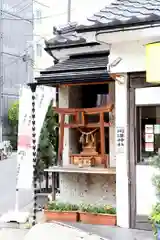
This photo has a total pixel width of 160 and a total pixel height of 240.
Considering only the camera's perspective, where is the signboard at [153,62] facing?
facing the viewer

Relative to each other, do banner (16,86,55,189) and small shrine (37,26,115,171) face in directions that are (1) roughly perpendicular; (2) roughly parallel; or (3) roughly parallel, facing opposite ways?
roughly parallel

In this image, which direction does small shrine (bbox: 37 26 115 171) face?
toward the camera

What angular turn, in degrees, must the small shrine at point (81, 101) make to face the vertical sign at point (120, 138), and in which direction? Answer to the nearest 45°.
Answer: approximately 45° to its left

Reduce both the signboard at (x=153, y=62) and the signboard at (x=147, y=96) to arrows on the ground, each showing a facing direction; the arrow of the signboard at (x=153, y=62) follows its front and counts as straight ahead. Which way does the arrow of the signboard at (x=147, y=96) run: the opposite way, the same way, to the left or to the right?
the same way

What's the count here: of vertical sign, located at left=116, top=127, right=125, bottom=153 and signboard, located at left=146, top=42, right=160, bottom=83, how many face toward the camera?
2

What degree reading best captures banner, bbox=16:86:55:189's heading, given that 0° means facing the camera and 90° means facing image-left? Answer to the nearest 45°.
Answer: approximately 0°

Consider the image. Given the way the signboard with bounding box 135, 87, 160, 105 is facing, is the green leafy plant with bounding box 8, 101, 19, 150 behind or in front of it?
behind

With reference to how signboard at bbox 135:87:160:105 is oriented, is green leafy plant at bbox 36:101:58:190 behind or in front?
behind
